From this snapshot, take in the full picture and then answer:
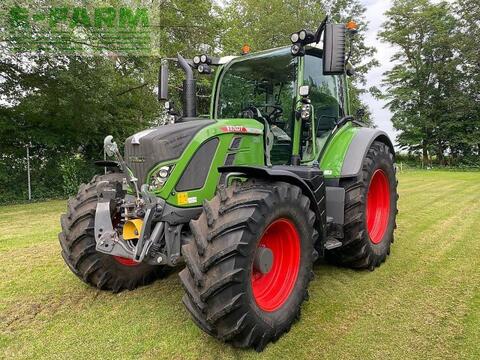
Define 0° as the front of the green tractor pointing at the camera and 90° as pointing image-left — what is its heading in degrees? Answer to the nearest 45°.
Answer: approximately 45°

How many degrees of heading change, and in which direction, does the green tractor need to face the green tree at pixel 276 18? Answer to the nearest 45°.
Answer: approximately 135° to its right
